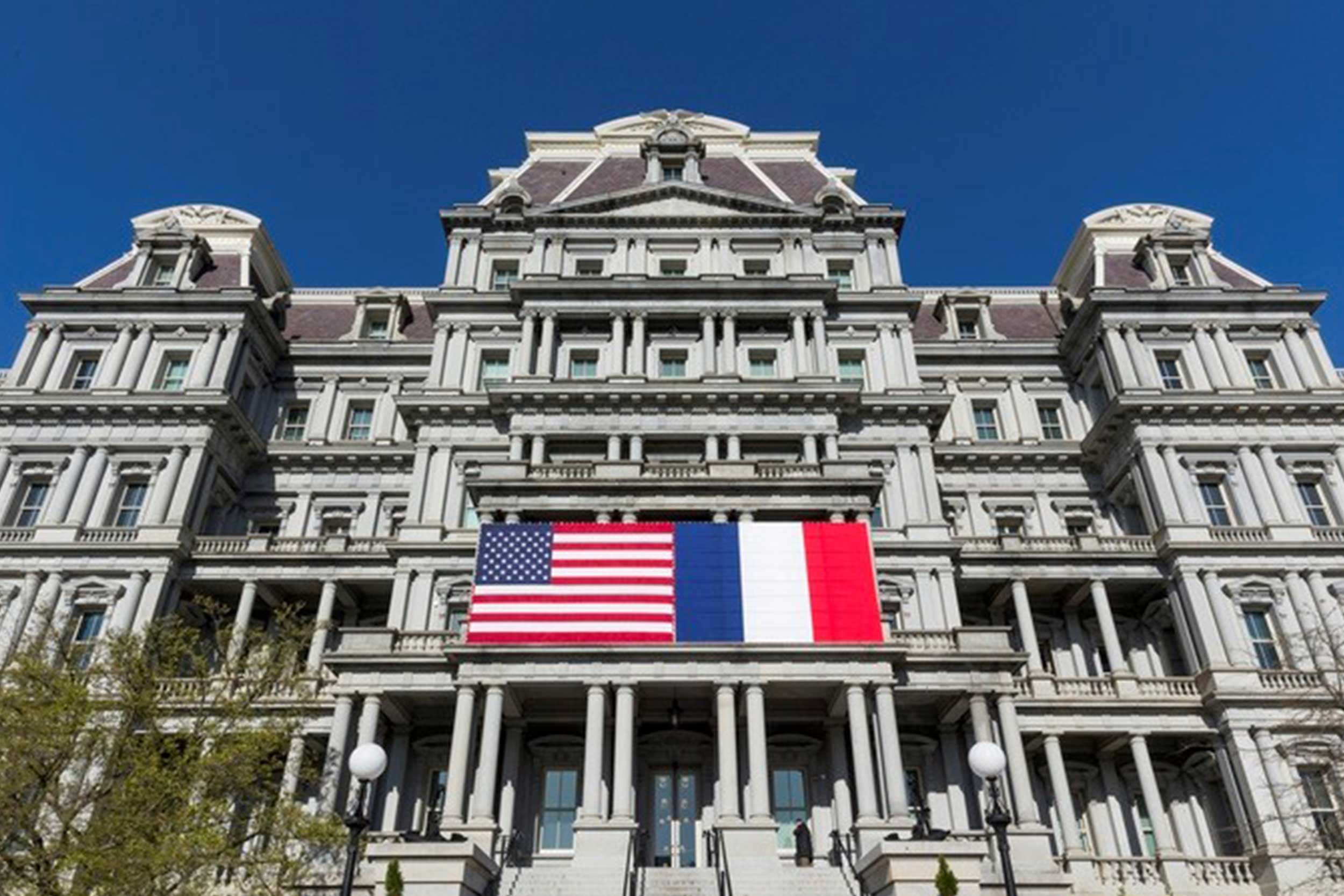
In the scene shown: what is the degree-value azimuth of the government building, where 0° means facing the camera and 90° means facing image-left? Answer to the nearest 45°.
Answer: approximately 0°

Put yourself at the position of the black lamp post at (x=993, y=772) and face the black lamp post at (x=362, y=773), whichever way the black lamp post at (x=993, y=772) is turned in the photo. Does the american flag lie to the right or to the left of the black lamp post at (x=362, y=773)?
right

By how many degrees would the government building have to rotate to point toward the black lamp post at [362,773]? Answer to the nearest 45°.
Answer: approximately 45° to its right

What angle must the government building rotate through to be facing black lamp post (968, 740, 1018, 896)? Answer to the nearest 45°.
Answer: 0° — it already faces it
